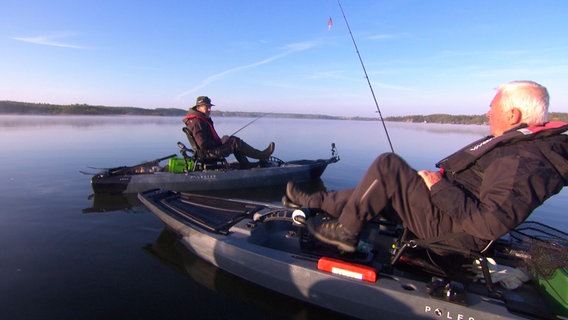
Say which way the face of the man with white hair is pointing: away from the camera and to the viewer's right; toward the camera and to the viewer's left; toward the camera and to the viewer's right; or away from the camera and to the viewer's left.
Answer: away from the camera and to the viewer's left

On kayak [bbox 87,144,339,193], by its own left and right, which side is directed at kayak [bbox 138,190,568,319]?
right

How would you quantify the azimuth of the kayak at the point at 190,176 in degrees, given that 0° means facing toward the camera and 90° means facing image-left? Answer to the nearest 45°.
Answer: approximately 270°

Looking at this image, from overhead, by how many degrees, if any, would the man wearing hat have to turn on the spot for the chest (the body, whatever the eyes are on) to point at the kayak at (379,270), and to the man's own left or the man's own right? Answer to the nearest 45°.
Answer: approximately 90° to the man's own right

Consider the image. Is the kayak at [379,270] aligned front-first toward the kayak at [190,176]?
yes

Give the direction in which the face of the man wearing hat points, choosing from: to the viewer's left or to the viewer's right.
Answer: to the viewer's right

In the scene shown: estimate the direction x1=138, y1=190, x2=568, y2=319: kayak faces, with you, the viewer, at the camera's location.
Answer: facing away from the viewer and to the left of the viewer

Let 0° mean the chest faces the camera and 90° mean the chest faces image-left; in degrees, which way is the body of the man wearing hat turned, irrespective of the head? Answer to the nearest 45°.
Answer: approximately 270°

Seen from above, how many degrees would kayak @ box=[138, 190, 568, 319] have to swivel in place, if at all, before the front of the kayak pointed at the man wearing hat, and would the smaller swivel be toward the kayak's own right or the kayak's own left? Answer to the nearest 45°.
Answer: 0° — it already faces them
